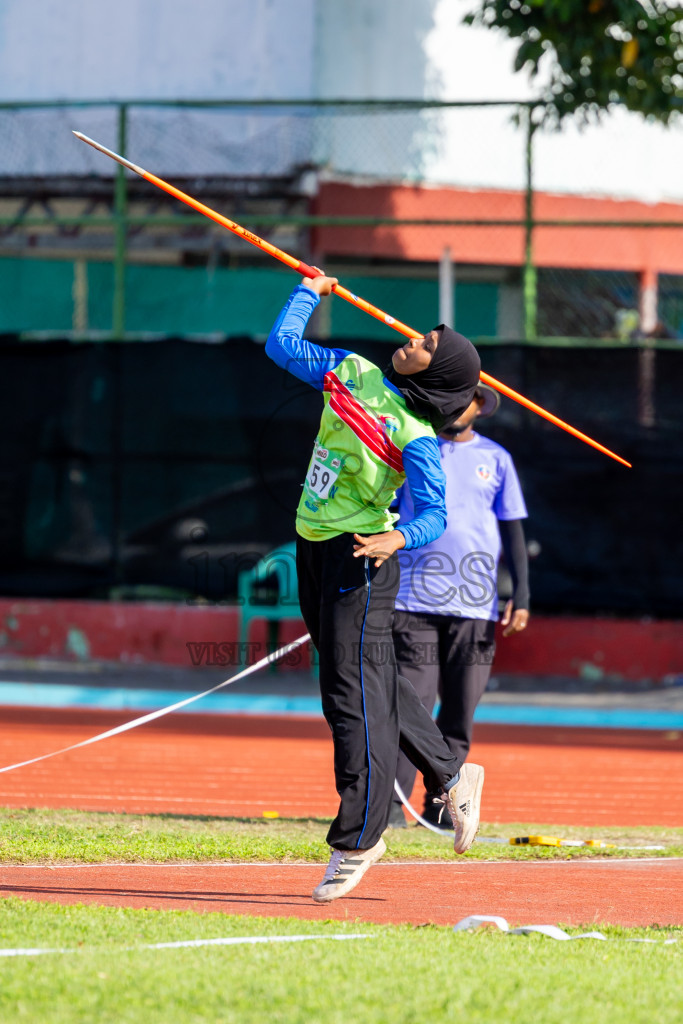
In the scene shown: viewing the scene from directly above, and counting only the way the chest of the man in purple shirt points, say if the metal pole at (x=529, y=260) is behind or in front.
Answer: behind

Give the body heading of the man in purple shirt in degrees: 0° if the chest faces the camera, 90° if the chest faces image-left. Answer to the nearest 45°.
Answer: approximately 0°

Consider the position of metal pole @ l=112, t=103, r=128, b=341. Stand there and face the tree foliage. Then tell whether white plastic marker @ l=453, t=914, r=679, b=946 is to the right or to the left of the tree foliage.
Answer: right

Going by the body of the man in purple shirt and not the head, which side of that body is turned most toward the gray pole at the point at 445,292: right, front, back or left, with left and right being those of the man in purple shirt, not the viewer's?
back

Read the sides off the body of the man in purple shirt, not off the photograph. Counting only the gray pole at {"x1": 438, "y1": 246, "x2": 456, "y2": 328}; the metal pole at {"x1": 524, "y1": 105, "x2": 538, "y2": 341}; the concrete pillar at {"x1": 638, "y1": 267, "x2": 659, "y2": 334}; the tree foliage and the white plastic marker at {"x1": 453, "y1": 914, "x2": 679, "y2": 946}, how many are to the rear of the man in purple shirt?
4

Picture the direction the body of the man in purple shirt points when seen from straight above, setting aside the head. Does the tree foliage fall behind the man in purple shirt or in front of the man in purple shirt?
behind

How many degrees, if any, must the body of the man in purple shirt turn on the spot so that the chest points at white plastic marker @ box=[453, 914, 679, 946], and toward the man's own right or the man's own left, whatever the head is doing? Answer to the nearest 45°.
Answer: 0° — they already face it

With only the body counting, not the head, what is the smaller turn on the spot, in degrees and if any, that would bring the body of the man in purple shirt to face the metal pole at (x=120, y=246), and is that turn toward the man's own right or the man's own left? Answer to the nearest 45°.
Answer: approximately 135° to the man's own right

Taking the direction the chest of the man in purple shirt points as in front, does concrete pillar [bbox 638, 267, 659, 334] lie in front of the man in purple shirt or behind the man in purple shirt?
behind
